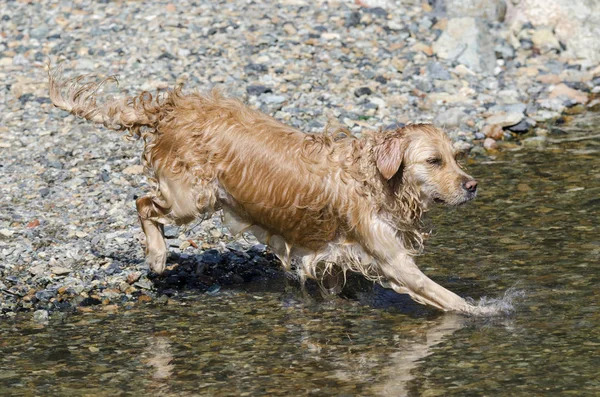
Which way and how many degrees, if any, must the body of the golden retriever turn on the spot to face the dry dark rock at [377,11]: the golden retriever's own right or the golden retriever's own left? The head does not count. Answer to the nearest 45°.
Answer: approximately 90° to the golden retriever's own left

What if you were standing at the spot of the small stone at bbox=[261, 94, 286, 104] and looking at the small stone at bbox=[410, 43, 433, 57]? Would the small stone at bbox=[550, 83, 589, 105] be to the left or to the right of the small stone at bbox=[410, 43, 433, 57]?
right

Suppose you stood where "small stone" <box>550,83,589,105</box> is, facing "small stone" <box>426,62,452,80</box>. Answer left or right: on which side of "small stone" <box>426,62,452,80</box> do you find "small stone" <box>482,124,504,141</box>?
left

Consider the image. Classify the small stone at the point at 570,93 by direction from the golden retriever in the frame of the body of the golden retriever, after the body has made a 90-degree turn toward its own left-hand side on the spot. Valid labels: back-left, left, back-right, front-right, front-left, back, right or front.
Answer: front-right

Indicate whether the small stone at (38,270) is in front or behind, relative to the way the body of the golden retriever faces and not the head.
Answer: behind

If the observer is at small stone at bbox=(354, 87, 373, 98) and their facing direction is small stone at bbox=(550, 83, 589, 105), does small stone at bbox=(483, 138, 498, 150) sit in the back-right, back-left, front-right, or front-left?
front-right

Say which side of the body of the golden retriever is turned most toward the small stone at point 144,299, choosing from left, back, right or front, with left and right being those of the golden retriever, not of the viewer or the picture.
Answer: back

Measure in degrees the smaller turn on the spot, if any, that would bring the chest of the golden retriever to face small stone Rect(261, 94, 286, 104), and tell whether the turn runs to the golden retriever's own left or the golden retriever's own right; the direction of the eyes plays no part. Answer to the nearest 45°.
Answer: approximately 90° to the golden retriever's own left

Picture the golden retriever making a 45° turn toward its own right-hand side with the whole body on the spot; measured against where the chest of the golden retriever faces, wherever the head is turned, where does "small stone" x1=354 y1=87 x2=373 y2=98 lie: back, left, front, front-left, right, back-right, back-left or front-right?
back-left

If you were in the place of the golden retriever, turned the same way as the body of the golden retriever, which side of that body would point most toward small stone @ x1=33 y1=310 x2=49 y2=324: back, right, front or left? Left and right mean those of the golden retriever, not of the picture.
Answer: back

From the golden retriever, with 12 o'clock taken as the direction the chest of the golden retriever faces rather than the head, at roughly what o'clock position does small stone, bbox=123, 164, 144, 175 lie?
The small stone is roughly at 8 o'clock from the golden retriever.

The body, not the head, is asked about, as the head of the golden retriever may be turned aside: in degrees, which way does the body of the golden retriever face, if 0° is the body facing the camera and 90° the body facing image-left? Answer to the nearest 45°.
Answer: approximately 270°

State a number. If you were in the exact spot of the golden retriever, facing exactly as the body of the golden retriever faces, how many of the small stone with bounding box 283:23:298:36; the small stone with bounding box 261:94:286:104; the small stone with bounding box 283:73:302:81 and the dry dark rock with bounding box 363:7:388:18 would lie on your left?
4

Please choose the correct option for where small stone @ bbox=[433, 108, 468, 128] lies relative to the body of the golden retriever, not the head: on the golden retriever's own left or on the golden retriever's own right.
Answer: on the golden retriever's own left

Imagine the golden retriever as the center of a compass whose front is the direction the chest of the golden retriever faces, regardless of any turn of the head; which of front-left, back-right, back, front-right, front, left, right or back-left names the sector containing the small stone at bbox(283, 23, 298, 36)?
left

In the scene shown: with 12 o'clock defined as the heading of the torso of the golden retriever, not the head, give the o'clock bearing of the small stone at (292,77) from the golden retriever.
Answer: The small stone is roughly at 9 o'clock from the golden retriever.

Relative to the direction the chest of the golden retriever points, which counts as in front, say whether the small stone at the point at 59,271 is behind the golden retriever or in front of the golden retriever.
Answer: behind

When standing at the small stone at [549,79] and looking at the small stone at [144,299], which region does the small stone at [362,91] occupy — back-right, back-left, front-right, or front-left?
front-right
